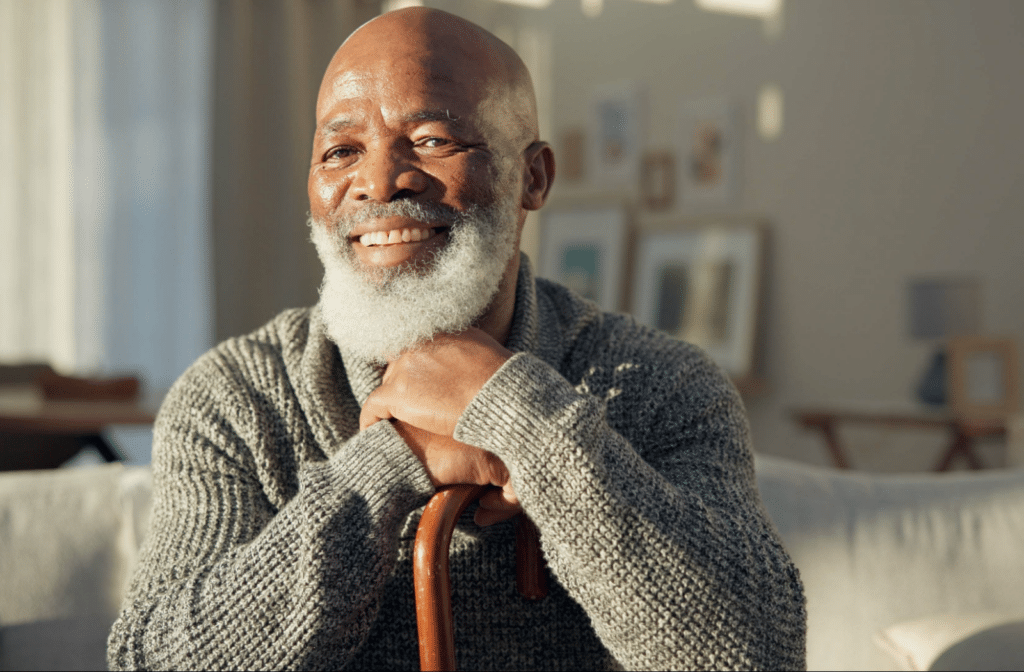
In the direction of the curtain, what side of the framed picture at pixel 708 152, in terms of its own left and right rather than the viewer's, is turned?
right

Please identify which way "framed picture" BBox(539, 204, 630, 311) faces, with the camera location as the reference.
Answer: facing the viewer

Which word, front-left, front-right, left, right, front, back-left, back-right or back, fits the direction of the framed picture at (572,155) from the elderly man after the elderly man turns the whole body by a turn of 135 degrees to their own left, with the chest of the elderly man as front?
front-left

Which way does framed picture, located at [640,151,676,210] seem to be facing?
toward the camera

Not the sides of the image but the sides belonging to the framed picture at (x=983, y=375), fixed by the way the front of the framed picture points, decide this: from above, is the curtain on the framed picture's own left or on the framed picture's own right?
on the framed picture's own right

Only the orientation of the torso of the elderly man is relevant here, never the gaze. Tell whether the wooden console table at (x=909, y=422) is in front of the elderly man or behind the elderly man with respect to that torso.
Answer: behind

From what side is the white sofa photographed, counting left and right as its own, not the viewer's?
front

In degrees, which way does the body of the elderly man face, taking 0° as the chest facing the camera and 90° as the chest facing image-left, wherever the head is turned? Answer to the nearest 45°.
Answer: approximately 0°

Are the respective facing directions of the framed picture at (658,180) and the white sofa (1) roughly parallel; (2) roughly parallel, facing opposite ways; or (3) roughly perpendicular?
roughly parallel

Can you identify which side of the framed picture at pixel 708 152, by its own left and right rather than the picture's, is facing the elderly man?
front
